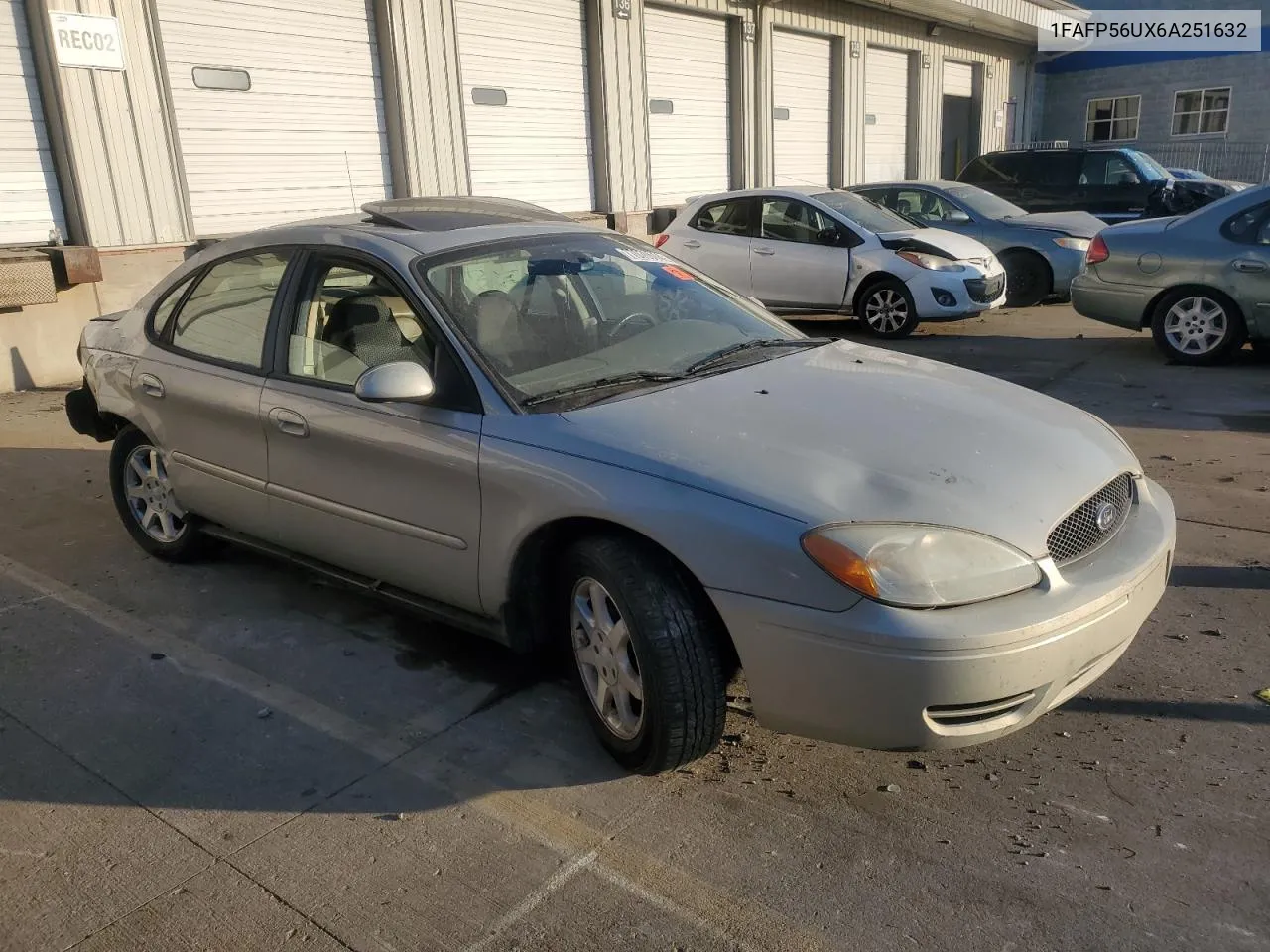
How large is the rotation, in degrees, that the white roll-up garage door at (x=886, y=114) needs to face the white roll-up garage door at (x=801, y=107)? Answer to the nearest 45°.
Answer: approximately 90° to its right

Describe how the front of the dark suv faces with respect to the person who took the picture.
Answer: facing to the right of the viewer

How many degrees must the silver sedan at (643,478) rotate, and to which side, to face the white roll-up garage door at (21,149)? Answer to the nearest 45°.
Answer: approximately 180°

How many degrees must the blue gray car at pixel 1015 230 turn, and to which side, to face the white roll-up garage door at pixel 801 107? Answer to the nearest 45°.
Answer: approximately 180°

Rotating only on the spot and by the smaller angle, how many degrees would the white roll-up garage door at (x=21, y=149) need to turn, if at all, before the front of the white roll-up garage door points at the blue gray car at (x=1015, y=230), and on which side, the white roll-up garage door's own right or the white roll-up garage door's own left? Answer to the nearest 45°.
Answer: approximately 90° to the white roll-up garage door's own left

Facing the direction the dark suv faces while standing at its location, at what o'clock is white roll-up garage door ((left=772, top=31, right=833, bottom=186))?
The white roll-up garage door is roughly at 7 o'clock from the dark suv.

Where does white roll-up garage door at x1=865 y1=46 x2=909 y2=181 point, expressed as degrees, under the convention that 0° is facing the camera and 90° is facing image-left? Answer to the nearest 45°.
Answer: approximately 315°

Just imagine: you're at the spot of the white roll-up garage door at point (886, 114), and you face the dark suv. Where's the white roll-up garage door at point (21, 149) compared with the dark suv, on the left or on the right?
right

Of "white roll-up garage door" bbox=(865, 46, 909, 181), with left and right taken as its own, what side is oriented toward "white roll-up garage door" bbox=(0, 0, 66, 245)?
right

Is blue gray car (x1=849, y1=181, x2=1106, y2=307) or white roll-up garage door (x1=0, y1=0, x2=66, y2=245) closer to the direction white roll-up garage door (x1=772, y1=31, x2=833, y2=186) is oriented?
the blue gray car

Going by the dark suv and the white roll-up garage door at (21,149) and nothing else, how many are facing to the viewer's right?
1
